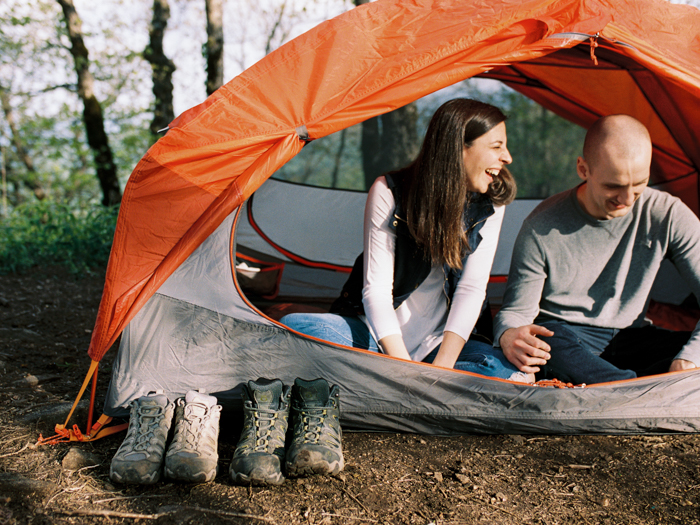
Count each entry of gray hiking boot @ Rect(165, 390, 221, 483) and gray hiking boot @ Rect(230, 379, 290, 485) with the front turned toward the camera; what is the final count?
2

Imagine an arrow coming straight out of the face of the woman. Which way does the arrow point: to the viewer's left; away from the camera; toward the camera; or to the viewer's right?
to the viewer's right

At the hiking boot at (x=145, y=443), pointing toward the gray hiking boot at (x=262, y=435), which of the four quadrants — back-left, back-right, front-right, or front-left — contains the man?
front-left

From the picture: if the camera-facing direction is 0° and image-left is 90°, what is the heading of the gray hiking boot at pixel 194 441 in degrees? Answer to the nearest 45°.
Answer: approximately 0°

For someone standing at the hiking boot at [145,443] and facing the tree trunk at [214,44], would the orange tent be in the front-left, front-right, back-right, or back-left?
front-right

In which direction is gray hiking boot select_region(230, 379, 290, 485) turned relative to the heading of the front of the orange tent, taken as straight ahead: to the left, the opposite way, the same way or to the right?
the same way

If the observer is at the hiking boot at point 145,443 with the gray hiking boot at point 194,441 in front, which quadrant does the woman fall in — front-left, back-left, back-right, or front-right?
front-left

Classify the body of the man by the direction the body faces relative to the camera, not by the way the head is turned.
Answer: toward the camera

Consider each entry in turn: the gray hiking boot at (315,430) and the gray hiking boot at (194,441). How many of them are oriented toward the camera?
2

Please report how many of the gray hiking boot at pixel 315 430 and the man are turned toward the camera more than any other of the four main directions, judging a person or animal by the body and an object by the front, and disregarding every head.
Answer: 2

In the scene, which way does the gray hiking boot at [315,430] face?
toward the camera

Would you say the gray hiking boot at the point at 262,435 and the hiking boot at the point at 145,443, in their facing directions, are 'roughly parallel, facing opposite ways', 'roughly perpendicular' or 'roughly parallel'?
roughly parallel

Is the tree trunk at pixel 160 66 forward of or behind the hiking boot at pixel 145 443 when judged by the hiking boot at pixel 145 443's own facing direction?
behind

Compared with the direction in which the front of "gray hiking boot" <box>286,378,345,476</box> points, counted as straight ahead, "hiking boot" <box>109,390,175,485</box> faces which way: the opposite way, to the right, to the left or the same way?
the same way

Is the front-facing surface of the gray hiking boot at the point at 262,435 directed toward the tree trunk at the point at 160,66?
no

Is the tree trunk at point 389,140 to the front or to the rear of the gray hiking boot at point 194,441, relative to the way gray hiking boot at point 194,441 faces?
to the rear
